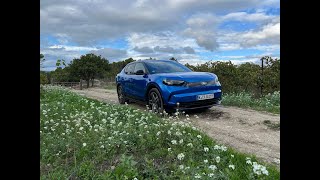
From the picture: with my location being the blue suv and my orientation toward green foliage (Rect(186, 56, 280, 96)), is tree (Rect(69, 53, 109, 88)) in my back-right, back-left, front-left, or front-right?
front-left

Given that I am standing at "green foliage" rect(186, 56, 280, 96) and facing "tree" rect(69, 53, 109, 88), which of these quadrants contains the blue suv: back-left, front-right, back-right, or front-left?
back-left

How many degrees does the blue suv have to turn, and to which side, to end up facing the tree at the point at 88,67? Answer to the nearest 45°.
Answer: approximately 135° to its left

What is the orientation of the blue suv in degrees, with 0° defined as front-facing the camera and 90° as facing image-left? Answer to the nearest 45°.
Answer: approximately 315°

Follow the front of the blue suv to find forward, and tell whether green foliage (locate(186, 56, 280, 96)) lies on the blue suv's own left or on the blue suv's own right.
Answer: on the blue suv's own left

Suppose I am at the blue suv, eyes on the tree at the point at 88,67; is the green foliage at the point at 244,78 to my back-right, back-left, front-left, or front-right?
front-right
